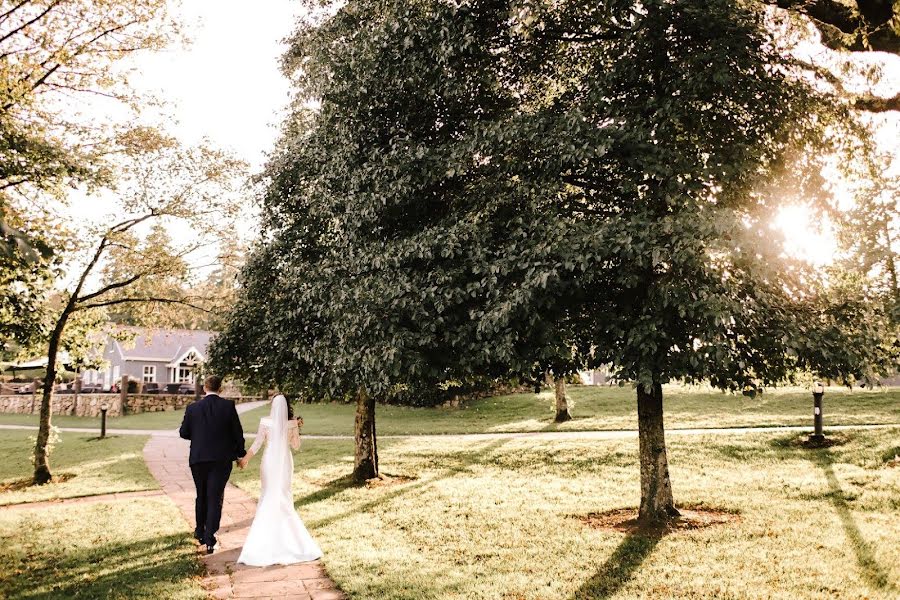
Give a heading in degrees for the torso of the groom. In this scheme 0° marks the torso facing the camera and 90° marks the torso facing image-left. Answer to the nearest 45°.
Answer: approximately 180°

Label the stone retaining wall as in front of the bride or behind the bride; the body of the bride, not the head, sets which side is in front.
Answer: in front

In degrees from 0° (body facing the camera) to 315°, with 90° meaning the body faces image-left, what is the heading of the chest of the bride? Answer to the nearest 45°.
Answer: approximately 180°

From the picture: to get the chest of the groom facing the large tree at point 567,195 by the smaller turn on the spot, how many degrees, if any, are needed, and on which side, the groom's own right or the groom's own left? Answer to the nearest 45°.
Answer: approximately 90° to the groom's own right

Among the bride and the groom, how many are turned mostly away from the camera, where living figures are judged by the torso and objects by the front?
2

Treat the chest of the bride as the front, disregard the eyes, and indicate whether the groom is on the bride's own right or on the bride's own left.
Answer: on the bride's own left
